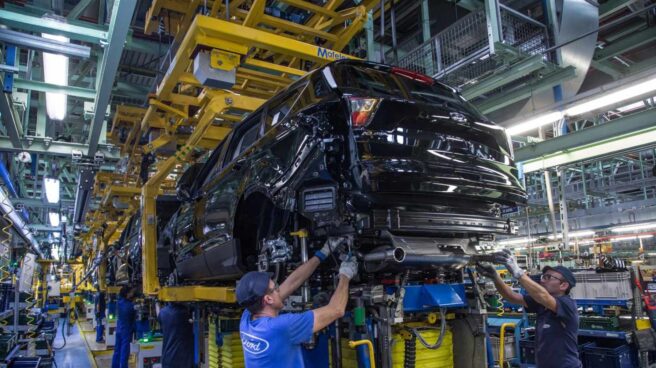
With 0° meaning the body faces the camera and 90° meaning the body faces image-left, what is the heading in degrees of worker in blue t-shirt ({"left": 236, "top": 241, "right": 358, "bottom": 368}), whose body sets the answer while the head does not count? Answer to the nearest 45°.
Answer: approximately 225°

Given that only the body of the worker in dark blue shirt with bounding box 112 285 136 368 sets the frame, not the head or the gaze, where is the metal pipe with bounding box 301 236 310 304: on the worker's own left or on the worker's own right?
on the worker's own right

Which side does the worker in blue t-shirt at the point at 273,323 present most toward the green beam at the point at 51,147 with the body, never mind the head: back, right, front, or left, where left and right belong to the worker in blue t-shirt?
left

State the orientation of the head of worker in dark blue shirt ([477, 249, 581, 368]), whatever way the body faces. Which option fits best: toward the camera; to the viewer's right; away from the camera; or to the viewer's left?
to the viewer's left

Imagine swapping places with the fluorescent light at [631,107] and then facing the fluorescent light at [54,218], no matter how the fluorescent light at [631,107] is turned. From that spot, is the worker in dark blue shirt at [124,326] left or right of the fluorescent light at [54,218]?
left

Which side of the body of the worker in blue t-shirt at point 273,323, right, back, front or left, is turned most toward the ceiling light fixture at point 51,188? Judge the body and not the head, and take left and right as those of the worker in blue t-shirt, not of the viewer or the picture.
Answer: left
